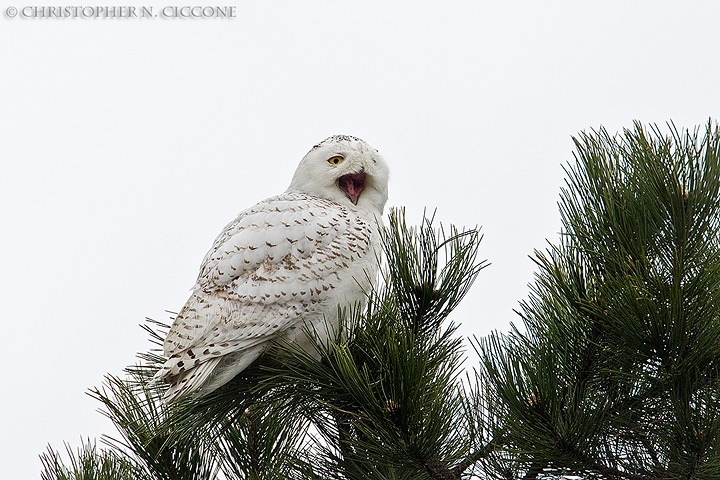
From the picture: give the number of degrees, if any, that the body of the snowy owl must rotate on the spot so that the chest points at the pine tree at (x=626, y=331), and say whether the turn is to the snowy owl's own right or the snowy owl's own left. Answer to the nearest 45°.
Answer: approximately 45° to the snowy owl's own right

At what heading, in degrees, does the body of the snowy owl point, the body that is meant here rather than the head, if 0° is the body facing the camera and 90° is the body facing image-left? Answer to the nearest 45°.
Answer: approximately 270°
